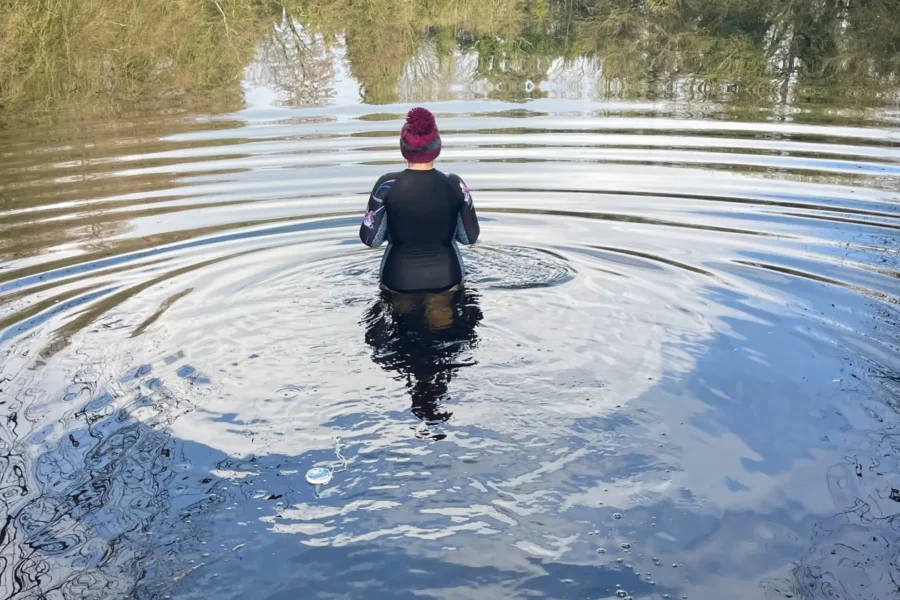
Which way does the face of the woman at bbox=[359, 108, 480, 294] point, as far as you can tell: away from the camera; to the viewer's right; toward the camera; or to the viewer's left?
away from the camera

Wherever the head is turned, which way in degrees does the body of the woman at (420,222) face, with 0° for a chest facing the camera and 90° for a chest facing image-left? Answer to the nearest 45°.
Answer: approximately 180°
